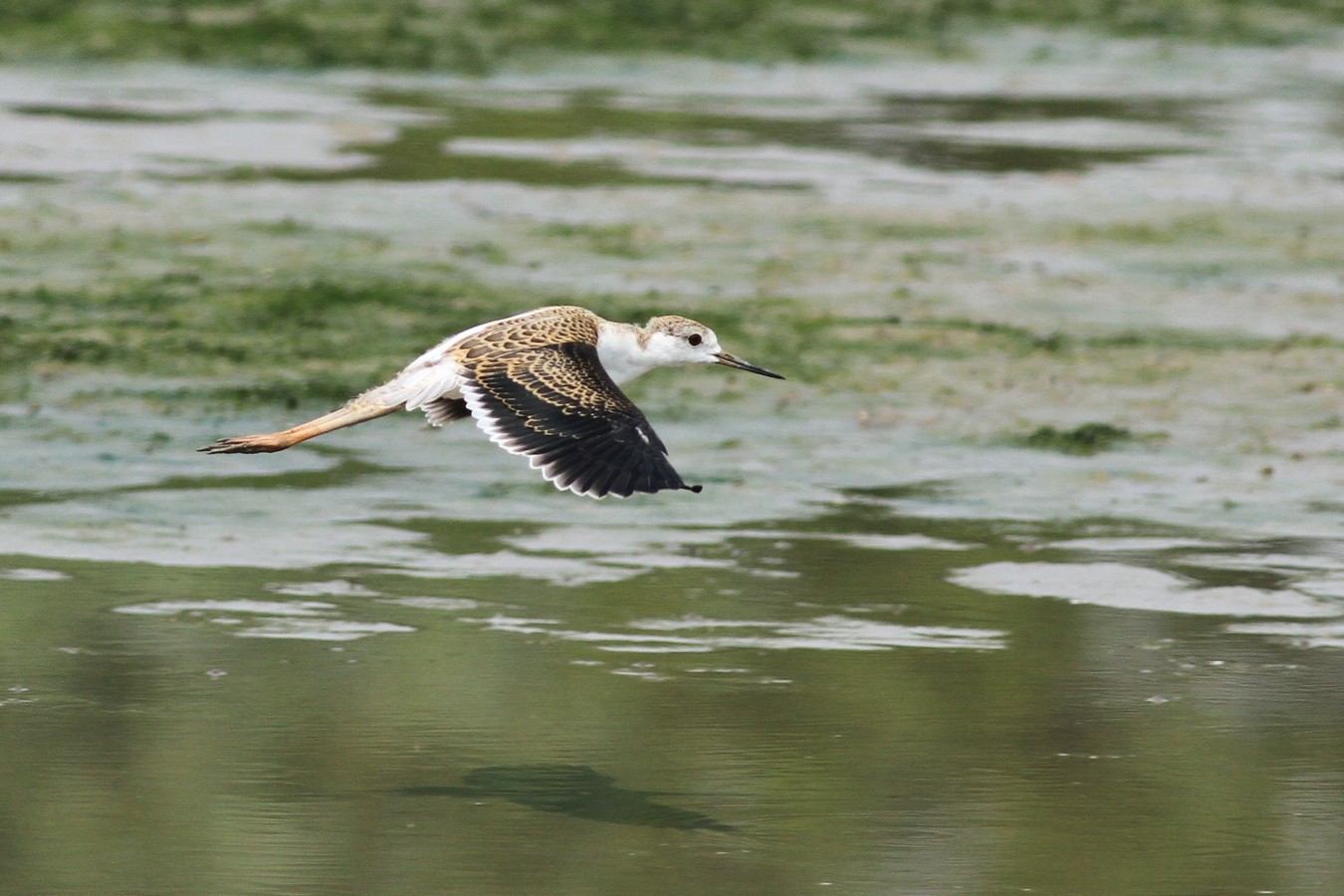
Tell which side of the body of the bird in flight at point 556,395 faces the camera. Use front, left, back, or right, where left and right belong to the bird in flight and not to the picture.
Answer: right

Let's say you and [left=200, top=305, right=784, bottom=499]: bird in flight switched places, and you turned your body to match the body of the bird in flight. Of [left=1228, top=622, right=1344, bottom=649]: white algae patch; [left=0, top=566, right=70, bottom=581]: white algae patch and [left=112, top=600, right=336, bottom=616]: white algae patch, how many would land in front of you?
1

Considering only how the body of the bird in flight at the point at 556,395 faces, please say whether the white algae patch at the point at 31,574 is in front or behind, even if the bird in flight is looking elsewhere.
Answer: behind

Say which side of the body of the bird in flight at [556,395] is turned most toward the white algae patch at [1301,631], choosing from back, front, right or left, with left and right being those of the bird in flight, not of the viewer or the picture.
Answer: front

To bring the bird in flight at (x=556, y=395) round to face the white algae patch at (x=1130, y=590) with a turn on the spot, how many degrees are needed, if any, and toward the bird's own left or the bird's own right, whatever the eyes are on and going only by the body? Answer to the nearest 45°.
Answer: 0° — it already faces it
